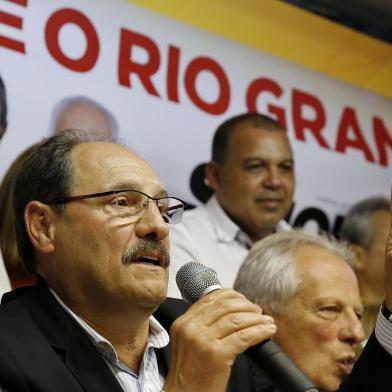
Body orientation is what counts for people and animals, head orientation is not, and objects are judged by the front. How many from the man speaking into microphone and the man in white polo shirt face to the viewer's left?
0

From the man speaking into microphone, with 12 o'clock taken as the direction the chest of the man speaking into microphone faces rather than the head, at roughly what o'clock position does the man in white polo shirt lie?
The man in white polo shirt is roughly at 8 o'clock from the man speaking into microphone.

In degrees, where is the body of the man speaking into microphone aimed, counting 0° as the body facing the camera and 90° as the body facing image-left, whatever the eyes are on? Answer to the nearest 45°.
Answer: approximately 315°

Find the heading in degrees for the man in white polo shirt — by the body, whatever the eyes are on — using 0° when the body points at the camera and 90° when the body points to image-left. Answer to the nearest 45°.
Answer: approximately 315°

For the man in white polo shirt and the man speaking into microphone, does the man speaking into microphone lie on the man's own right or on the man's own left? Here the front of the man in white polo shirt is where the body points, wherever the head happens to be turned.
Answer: on the man's own right

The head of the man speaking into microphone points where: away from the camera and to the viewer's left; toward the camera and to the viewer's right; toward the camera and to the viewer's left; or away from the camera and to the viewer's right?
toward the camera and to the viewer's right
